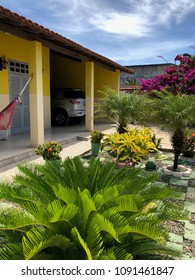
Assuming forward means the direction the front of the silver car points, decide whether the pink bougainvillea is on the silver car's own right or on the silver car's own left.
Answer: on the silver car's own right

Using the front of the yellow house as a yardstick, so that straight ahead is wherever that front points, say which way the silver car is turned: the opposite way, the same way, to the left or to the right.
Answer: the opposite way

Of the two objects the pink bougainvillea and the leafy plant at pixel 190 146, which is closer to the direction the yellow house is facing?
the leafy plant

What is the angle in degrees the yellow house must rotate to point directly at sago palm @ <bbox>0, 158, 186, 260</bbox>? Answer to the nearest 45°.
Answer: approximately 45° to its right

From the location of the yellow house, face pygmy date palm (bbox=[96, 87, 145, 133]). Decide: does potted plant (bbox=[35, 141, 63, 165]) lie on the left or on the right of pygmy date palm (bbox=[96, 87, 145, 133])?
right

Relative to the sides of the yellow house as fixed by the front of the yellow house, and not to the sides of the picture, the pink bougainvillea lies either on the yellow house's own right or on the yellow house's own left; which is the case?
on the yellow house's own left

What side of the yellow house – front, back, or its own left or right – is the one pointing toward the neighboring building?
left

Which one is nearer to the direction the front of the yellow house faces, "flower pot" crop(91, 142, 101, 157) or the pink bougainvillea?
the flower pot

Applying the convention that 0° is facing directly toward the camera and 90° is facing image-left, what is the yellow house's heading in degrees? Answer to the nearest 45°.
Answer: approximately 315°
